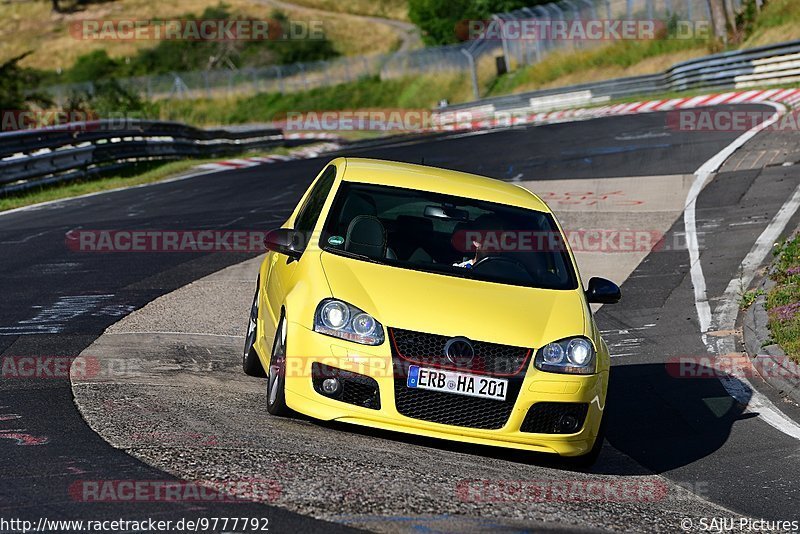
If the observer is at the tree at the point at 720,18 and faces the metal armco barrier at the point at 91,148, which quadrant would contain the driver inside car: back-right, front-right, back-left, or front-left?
front-left

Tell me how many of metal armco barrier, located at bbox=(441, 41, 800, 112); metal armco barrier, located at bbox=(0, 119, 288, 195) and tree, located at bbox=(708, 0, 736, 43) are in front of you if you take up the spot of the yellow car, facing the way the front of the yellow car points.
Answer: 0

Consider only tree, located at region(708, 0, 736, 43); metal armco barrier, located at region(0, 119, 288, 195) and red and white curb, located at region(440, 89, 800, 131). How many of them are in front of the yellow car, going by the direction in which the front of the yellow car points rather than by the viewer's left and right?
0

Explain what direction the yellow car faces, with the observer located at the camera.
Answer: facing the viewer

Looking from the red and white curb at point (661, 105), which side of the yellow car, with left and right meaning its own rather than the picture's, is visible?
back

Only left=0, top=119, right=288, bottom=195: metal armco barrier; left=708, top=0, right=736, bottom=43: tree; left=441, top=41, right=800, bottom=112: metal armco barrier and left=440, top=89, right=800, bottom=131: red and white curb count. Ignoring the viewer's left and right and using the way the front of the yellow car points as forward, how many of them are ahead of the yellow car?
0

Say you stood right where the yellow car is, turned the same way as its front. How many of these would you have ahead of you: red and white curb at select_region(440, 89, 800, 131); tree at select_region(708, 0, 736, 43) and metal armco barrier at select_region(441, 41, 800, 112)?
0

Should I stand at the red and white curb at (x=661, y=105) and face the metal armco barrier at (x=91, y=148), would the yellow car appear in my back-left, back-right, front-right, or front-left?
front-left

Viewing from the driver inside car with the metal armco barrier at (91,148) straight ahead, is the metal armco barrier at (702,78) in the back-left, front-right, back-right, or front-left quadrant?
front-right

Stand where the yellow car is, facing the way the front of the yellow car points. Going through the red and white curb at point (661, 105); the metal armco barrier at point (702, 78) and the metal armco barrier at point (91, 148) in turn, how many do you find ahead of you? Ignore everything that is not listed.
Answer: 0

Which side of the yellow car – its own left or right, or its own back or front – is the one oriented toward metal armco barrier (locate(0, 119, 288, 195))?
back

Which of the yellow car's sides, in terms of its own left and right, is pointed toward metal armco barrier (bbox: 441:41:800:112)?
back

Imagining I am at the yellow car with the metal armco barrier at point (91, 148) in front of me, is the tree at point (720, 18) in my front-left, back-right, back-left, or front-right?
front-right

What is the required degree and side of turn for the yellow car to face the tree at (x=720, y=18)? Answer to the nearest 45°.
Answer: approximately 180°

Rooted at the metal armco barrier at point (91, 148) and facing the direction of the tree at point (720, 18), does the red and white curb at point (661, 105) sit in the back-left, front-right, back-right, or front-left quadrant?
front-right
